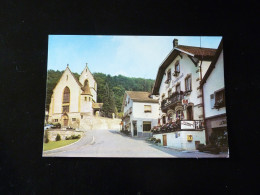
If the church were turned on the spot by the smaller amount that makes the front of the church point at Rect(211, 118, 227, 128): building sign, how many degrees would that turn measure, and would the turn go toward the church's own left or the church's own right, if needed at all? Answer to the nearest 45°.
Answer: approximately 90° to the church's own left

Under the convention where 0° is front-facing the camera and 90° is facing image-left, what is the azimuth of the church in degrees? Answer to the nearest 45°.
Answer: approximately 0°

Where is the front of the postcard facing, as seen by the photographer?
facing the viewer

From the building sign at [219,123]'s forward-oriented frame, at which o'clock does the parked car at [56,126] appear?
The parked car is roughly at 1 o'clock from the building sign.

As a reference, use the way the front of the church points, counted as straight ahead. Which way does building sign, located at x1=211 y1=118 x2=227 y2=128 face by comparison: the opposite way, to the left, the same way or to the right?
to the right

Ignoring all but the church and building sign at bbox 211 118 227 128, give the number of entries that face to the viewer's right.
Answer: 0
